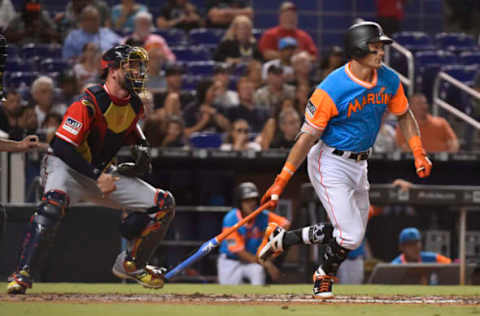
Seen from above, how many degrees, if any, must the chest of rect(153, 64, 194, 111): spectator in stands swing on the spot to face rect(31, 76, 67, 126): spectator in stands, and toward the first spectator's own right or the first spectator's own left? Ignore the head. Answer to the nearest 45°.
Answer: approximately 90° to the first spectator's own right

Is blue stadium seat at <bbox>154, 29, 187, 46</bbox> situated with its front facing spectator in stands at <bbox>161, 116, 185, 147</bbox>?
yes

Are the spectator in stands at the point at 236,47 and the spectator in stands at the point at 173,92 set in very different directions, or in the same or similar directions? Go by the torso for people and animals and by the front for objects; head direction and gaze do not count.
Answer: same or similar directions

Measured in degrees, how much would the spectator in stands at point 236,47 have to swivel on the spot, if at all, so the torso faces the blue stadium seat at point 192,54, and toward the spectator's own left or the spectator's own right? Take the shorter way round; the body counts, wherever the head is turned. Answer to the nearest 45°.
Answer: approximately 90° to the spectator's own right

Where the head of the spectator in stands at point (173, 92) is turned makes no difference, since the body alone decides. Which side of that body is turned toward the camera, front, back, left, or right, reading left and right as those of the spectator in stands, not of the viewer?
front

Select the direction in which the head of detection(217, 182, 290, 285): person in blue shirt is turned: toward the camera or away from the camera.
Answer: toward the camera

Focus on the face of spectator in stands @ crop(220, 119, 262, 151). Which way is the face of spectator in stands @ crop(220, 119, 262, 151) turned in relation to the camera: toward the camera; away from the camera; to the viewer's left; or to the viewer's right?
toward the camera

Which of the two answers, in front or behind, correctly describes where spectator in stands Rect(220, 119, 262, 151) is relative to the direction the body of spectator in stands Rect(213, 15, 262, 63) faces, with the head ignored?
in front

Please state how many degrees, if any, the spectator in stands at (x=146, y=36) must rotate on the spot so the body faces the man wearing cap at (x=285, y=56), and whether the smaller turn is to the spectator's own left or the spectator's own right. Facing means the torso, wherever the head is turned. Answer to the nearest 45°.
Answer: approximately 90° to the spectator's own left

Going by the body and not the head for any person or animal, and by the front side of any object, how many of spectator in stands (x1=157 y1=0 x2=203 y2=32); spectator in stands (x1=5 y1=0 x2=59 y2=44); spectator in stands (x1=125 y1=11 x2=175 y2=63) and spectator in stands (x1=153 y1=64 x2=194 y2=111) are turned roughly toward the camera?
4

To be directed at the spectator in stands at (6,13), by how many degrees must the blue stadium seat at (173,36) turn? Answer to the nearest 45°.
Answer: approximately 90° to its right

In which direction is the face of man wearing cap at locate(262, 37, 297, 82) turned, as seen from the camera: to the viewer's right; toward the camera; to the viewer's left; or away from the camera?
toward the camera

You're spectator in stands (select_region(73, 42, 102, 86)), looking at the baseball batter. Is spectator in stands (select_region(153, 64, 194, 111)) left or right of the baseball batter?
left

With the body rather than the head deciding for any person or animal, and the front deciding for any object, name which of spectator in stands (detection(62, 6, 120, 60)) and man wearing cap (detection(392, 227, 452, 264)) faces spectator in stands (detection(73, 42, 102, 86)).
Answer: spectator in stands (detection(62, 6, 120, 60))

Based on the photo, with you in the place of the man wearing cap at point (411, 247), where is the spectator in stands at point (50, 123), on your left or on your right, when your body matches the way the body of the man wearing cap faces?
on your right

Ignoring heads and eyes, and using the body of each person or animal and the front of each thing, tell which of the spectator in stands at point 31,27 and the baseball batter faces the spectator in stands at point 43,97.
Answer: the spectator in stands at point 31,27

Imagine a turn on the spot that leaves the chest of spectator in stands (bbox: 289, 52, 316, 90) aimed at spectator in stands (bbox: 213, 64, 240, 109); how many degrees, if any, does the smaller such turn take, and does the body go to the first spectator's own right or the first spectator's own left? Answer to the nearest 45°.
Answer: approximately 45° to the first spectator's own right

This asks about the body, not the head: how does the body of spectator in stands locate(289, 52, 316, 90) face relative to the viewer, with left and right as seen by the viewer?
facing the viewer

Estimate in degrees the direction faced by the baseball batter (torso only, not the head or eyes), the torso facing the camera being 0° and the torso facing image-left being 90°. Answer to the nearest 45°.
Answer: approximately 315°
